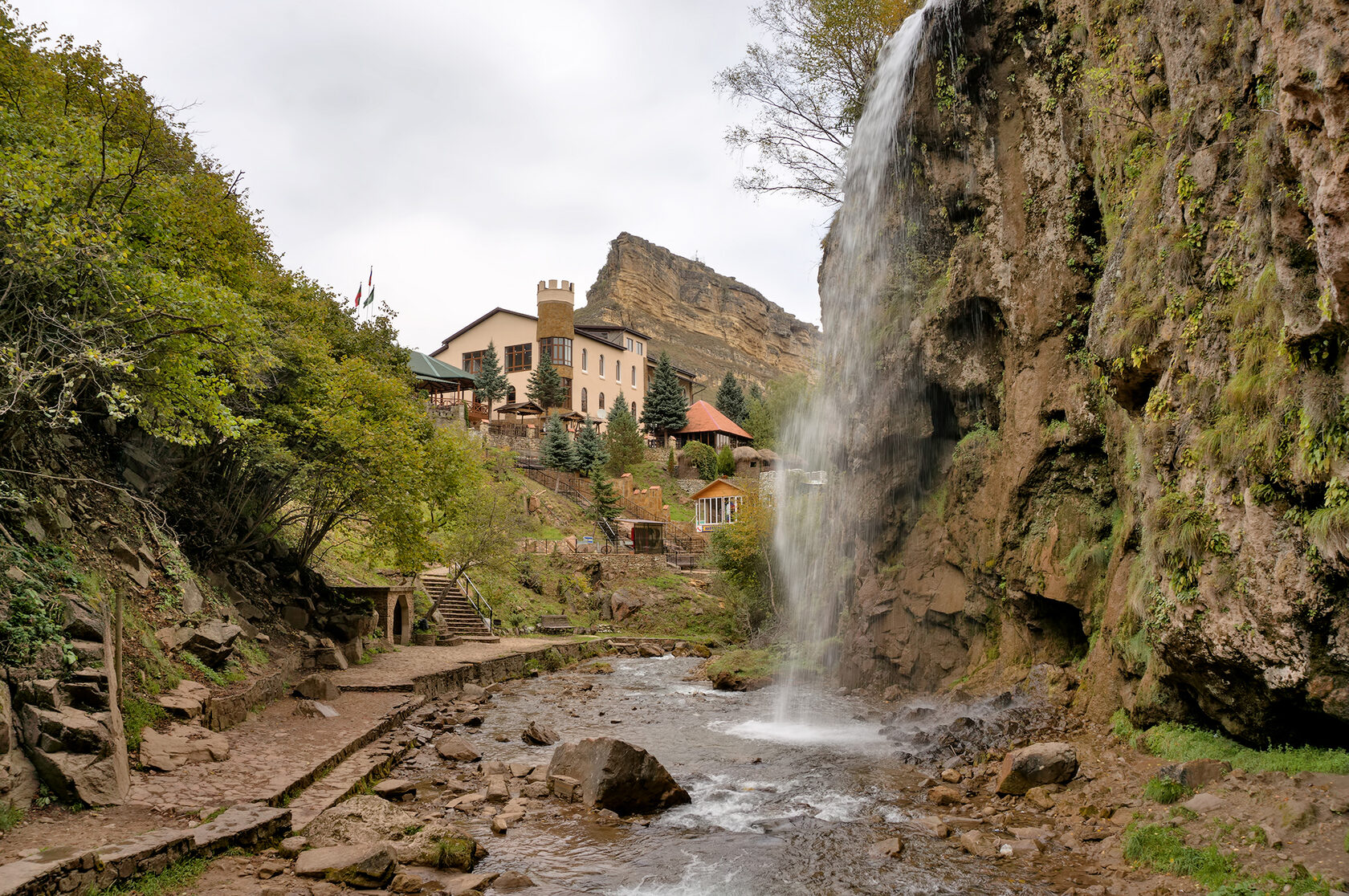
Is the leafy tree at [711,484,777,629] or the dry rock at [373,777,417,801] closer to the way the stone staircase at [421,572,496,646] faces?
the dry rock

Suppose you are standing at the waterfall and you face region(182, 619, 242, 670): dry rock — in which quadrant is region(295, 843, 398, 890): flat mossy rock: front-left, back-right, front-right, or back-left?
front-left

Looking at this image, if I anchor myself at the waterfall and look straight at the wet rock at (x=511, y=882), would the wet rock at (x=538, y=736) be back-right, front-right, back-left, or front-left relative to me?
front-right

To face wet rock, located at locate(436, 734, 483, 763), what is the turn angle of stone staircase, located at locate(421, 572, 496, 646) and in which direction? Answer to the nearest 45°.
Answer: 0° — it already faces it

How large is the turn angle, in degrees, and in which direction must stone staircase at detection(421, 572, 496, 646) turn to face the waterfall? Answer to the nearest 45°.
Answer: approximately 45° to its left

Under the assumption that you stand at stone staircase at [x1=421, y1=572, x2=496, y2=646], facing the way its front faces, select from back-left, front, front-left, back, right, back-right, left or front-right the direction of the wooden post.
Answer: front

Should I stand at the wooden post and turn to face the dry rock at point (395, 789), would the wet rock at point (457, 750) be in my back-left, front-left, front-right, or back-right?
front-left

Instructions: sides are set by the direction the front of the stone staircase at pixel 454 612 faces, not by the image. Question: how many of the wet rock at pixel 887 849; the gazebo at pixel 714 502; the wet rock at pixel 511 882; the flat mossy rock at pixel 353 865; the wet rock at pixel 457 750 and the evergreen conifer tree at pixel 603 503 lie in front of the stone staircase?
4

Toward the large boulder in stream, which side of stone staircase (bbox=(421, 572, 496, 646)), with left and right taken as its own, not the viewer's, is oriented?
front

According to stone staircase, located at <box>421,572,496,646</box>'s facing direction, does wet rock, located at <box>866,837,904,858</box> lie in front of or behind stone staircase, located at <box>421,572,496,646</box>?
in front

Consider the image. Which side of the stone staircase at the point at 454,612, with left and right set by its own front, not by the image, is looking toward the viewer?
front

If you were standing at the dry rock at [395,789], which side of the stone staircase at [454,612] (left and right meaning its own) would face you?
front

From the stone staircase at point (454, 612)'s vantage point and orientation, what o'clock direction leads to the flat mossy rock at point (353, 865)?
The flat mossy rock is roughly at 12 o'clock from the stone staircase.

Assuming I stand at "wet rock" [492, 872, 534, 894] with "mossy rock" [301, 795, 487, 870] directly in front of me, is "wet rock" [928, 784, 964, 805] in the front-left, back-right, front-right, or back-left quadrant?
back-right

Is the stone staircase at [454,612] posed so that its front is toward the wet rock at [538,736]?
yes
